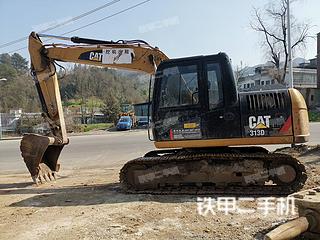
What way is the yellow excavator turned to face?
to the viewer's left

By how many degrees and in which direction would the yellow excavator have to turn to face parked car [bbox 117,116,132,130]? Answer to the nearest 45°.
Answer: approximately 90° to its right
